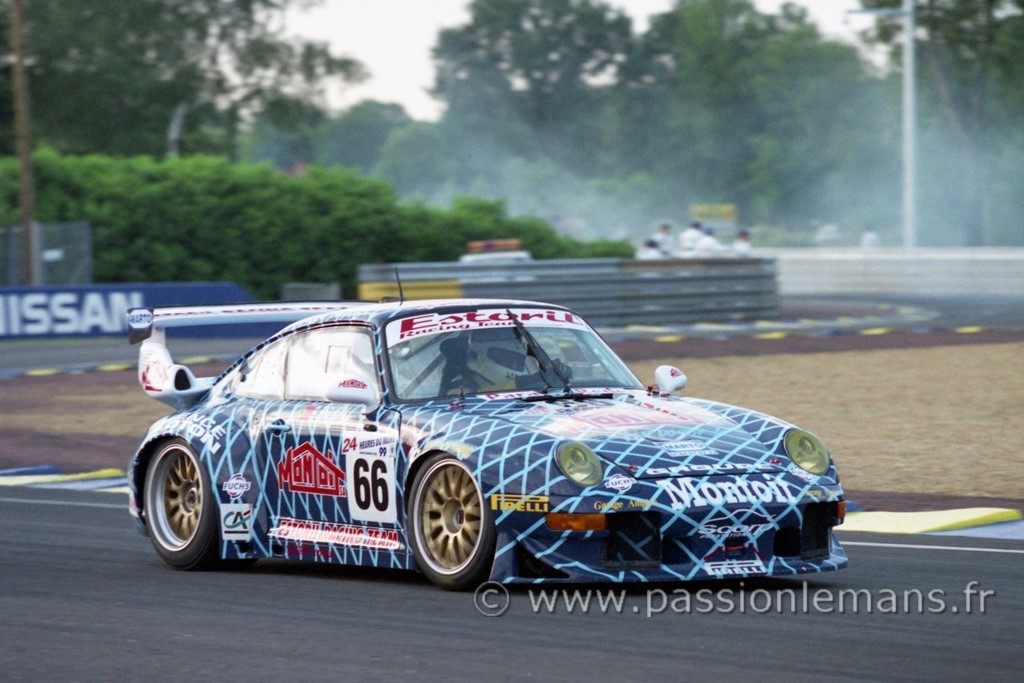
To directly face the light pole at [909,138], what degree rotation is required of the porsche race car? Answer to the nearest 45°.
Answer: approximately 135° to its left

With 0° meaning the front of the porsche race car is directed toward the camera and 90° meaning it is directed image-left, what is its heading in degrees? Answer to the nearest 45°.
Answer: approximately 315°

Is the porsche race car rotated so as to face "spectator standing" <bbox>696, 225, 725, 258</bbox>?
no

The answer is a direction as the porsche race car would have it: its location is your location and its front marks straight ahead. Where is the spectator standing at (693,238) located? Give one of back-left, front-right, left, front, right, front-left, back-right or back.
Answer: back-left

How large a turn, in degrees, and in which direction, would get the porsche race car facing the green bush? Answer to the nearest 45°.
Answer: approximately 135° to its left

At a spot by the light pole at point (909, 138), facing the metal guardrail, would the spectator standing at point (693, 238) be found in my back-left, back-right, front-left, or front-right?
front-right

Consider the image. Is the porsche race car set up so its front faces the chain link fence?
no

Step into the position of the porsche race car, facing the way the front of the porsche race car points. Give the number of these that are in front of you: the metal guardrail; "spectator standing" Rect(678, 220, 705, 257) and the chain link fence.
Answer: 0
